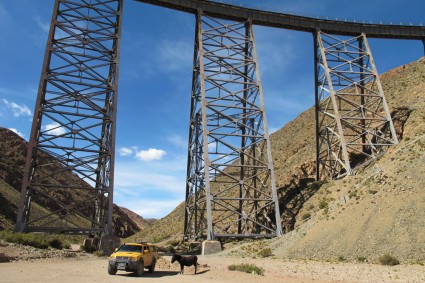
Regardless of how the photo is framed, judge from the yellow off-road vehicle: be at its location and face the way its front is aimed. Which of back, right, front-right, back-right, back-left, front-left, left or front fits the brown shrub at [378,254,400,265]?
back-left

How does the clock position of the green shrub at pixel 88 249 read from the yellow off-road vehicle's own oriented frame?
The green shrub is roughly at 4 o'clock from the yellow off-road vehicle.

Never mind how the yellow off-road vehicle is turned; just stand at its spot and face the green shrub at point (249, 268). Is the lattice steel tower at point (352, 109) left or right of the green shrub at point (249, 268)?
left

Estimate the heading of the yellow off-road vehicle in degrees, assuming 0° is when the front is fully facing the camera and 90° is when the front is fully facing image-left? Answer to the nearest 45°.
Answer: approximately 45°

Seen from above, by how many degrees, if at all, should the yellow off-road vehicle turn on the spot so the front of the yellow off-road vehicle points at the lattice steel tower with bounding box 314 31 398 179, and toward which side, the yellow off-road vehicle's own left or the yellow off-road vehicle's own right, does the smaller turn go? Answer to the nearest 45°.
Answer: approximately 180°

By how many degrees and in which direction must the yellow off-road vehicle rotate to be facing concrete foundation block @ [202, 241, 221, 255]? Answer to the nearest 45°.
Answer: approximately 180°

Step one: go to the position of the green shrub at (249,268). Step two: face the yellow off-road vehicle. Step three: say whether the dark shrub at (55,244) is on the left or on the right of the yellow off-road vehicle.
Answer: right

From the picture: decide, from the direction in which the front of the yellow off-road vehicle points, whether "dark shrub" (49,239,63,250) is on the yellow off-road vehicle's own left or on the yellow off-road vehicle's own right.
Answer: on the yellow off-road vehicle's own right
